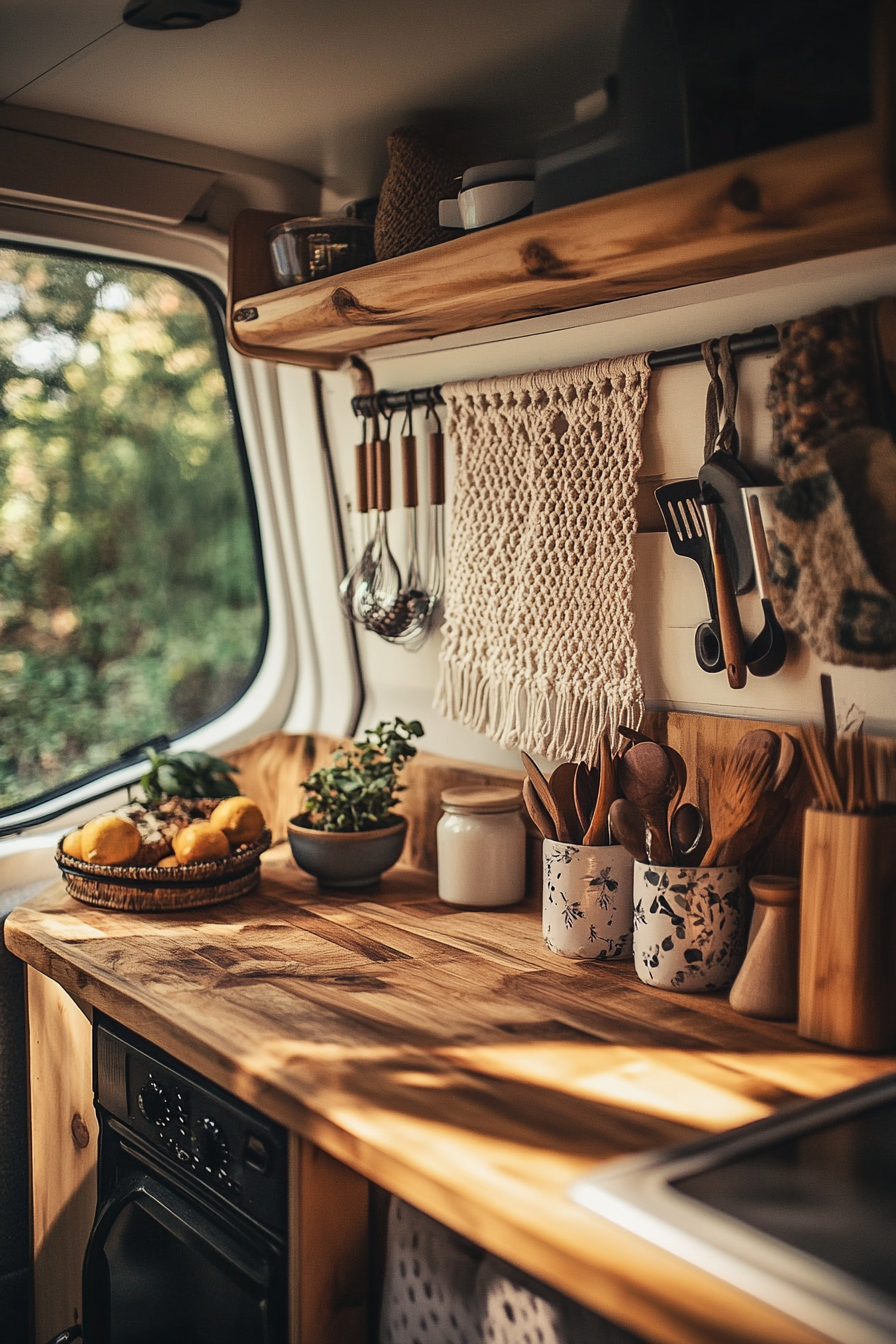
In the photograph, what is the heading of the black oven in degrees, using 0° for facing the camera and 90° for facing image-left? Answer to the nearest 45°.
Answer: approximately 45°

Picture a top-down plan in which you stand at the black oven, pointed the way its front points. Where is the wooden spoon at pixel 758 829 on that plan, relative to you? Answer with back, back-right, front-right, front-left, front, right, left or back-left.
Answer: back-left

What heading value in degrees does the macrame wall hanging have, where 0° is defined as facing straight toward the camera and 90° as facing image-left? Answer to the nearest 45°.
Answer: approximately 45°
